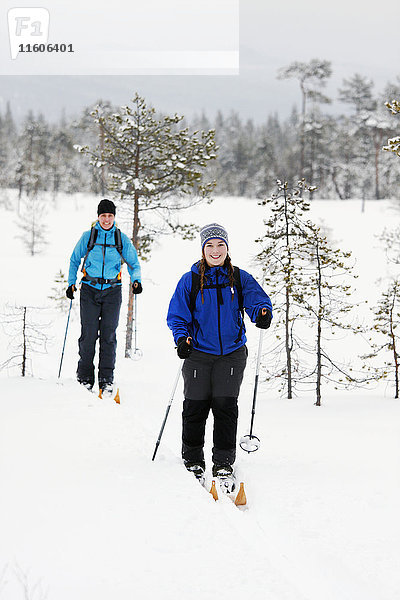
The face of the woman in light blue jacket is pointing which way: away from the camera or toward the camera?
toward the camera

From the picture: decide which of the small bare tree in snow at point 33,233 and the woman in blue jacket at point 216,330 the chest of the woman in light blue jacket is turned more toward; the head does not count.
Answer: the woman in blue jacket

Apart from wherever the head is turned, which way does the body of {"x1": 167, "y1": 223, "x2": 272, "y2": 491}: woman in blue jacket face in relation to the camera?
toward the camera

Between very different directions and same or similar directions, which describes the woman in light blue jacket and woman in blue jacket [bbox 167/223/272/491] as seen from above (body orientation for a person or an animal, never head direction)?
same or similar directions

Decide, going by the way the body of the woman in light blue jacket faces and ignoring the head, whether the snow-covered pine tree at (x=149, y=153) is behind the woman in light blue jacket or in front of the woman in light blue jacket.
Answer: behind

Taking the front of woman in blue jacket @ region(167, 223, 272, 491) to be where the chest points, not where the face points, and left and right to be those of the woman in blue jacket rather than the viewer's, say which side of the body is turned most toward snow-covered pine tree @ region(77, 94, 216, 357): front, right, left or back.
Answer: back

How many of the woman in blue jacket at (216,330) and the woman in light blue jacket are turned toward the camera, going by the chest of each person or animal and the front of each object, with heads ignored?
2

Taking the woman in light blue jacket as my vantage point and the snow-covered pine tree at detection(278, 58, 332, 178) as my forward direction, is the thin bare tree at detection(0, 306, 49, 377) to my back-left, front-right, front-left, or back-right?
front-left

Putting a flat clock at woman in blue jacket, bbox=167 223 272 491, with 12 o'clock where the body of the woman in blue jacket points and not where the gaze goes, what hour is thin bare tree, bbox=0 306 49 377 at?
The thin bare tree is roughly at 5 o'clock from the woman in blue jacket.

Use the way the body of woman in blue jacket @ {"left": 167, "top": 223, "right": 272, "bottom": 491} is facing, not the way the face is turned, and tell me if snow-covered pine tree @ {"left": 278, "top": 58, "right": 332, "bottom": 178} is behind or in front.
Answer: behind
